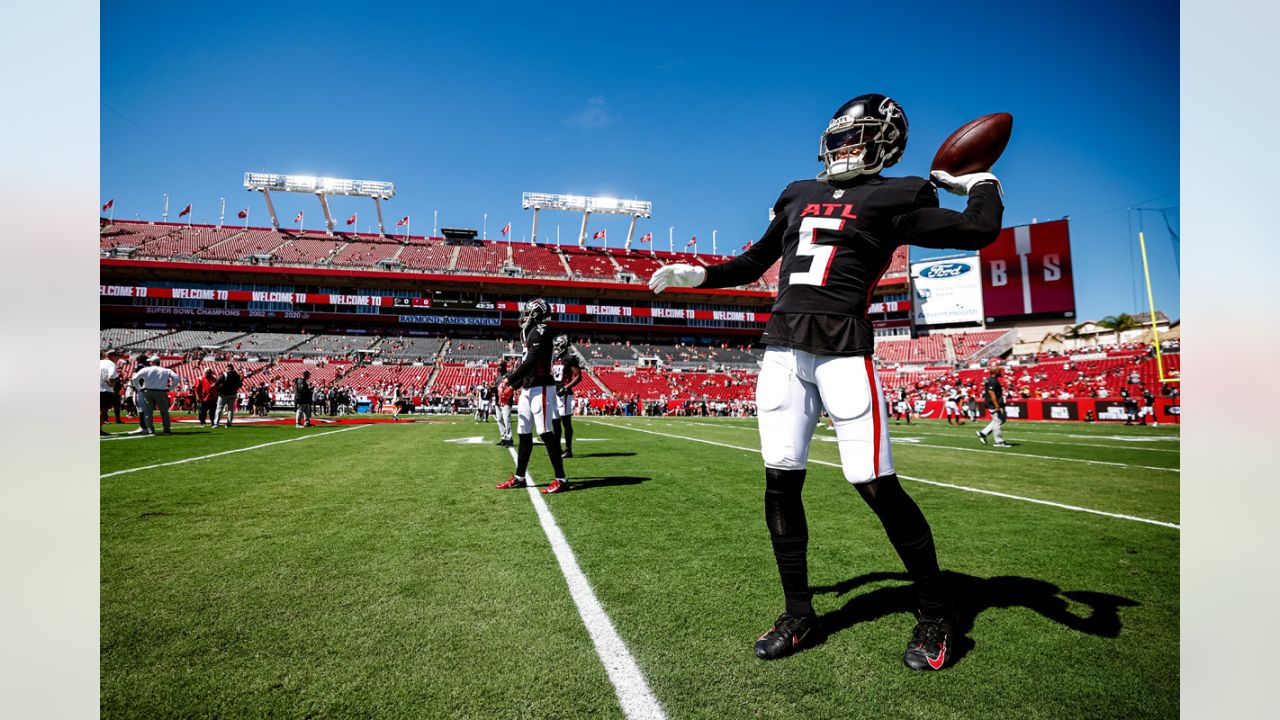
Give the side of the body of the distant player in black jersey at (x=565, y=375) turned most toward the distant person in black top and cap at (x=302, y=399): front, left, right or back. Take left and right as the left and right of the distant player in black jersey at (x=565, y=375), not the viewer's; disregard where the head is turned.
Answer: right

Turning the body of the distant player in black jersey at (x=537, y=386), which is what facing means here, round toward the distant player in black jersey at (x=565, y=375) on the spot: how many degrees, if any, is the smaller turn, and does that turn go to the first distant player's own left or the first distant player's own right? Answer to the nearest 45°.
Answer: approximately 90° to the first distant player's own right

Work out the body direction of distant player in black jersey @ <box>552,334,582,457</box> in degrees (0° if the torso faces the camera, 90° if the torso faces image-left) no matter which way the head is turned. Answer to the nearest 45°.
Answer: approximately 45°
